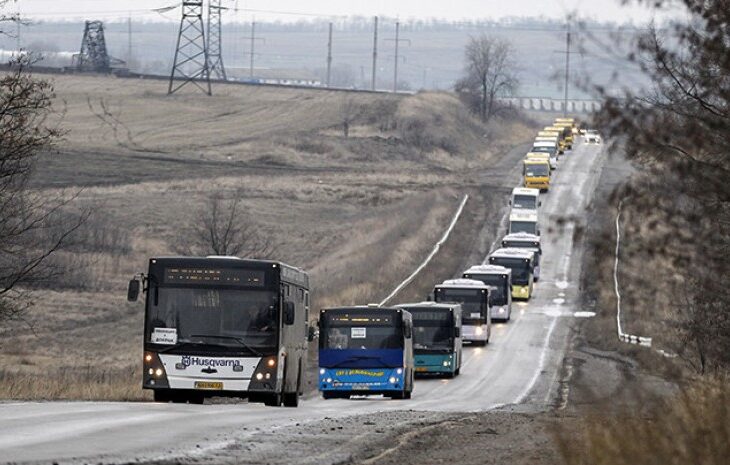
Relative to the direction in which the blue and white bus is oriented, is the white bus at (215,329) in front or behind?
in front

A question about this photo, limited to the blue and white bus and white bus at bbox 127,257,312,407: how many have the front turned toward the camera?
2

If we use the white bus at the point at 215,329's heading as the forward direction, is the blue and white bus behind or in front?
behind

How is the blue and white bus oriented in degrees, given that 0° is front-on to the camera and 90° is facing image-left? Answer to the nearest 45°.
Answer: approximately 0°

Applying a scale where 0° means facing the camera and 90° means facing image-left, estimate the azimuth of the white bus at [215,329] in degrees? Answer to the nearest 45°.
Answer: approximately 0°
